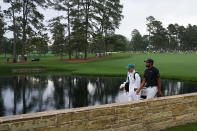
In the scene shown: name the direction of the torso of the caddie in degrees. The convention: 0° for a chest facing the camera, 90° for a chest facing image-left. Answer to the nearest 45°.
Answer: approximately 45°

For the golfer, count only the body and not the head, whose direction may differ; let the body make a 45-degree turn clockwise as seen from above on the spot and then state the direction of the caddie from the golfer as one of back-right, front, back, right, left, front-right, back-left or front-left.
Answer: front-right

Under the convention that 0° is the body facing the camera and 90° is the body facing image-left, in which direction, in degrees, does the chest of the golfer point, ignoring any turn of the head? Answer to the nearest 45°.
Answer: approximately 45°
